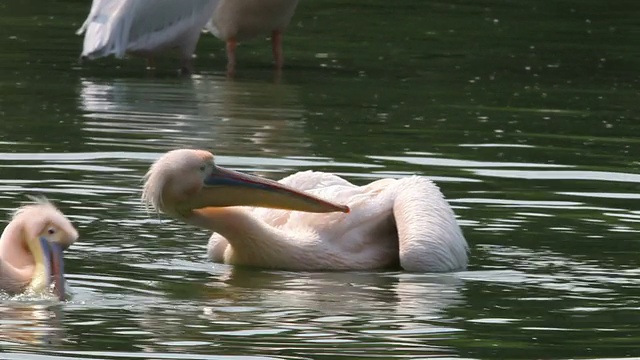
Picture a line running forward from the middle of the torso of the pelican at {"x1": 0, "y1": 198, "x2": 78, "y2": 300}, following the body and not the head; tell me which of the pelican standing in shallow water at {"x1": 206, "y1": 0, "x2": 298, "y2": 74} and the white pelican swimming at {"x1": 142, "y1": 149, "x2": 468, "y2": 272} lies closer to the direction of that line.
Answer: the white pelican swimming

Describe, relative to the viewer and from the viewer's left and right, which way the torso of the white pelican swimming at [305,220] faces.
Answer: facing the viewer and to the left of the viewer

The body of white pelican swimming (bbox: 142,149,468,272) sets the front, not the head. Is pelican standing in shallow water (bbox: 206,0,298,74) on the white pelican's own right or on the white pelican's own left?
on the white pelican's own right

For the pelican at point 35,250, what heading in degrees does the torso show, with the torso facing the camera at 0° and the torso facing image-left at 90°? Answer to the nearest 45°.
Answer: approximately 315°

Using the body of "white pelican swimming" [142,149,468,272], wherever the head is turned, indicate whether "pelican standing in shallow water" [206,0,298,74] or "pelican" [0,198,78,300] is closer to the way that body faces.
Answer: the pelican

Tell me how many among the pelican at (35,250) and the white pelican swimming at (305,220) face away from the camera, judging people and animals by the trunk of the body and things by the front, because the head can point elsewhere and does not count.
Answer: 0

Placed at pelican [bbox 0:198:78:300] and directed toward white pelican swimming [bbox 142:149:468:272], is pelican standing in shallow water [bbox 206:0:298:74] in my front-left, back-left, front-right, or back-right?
front-left

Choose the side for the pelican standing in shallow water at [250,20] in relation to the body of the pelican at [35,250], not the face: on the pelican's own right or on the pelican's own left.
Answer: on the pelican's own left
